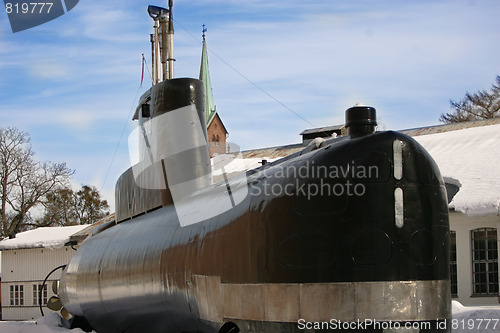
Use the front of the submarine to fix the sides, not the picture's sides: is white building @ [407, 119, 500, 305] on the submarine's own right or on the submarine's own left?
on the submarine's own left

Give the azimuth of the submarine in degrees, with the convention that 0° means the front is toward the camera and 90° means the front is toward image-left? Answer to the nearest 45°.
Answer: approximately 315°

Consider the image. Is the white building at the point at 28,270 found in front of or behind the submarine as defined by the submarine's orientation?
behind
